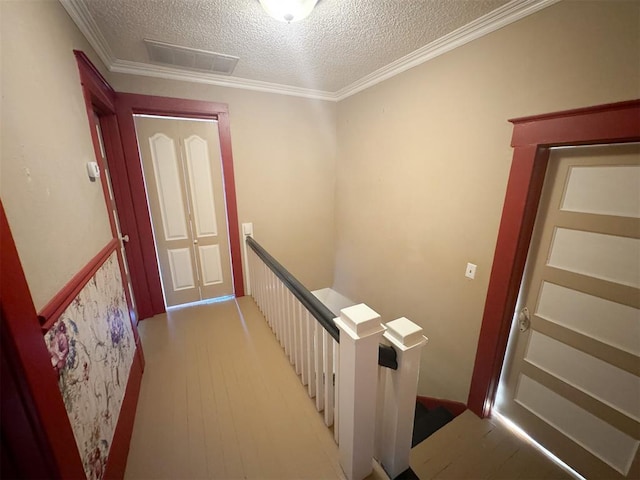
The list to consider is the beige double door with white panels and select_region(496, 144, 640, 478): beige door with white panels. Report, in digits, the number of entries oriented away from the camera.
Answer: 0

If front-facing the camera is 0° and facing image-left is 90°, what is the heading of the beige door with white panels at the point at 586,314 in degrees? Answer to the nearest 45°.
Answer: approximately 45°

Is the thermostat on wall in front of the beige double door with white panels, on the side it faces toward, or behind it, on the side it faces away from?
in front

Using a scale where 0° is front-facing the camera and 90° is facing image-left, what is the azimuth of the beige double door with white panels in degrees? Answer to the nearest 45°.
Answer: approximately 0°

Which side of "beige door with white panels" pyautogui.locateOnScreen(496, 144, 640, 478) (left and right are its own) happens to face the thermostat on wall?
front

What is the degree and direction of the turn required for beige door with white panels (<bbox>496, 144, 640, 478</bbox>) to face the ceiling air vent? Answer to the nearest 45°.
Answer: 0° — it already faces it

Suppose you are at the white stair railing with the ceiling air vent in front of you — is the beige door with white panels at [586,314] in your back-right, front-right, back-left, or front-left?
back-right

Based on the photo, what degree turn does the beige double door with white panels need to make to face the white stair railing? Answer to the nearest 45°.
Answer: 0° — it already faces it

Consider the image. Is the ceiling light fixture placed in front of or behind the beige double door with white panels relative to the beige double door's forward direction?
in front
